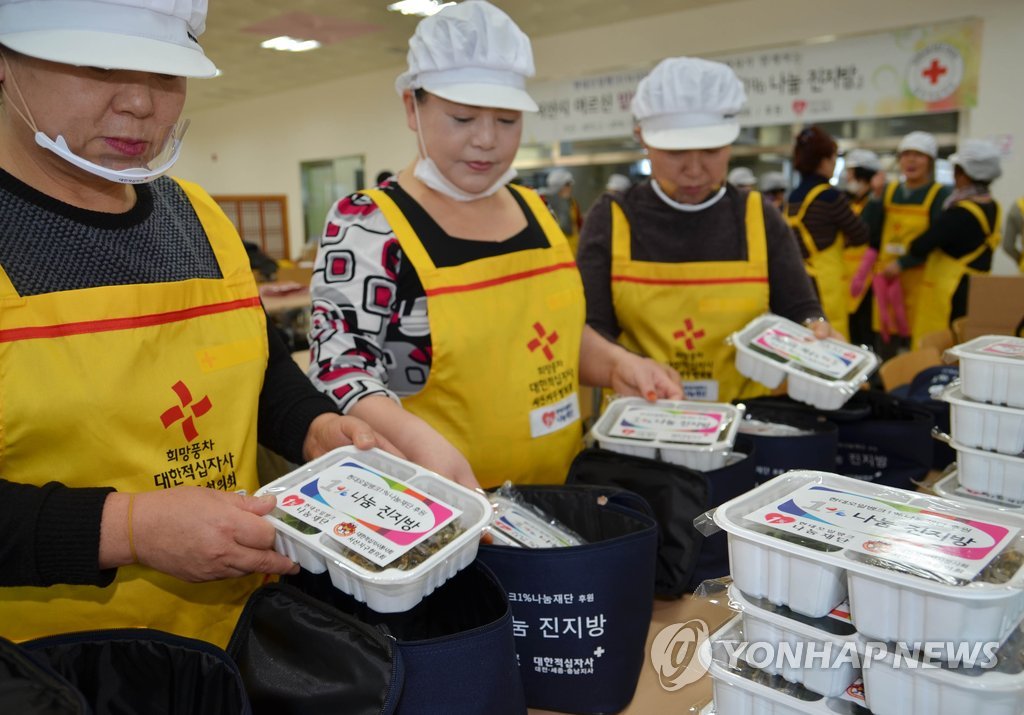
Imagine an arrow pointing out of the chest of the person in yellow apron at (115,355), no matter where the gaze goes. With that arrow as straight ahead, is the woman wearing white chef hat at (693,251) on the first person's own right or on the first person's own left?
on the first person's own left

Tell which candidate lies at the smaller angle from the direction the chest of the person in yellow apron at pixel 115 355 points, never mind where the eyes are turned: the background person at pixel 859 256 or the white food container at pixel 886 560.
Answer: the white food container

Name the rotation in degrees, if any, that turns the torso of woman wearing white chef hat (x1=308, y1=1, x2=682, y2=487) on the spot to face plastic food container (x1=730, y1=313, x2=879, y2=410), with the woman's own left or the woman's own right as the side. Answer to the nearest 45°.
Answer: approximately 45° to the woman's own left

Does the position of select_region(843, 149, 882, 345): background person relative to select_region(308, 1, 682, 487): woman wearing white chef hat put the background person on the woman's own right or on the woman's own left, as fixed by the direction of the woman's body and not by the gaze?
on the woman's own left

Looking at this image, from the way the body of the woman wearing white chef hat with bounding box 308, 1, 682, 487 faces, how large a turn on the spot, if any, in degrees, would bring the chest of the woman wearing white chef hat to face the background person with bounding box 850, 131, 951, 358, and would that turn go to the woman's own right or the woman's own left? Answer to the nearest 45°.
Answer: approximately 90° to the woman's own left

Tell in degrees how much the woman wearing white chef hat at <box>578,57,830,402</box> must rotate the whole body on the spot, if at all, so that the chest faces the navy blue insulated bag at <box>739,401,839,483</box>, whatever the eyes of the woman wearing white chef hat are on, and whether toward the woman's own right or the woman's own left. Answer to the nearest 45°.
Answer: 0° — they already face it

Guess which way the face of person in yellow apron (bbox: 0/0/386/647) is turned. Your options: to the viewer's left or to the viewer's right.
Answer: to the viewer's right

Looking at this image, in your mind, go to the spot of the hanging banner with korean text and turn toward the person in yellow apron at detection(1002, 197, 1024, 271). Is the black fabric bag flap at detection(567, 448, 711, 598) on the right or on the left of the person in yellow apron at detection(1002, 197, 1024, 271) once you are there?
right

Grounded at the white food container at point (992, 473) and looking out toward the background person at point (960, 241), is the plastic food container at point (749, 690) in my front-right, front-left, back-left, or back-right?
back-left

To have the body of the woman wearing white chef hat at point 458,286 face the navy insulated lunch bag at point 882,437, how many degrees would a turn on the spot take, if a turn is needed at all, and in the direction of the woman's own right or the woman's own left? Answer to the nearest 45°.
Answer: approximately 45° to the woman's own left

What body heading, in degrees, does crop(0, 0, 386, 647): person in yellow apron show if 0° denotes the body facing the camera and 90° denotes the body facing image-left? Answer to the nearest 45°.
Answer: approximately 315°

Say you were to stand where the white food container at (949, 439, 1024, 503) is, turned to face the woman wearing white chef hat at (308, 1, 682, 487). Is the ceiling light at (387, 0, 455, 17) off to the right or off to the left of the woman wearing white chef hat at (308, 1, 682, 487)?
right
